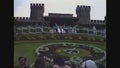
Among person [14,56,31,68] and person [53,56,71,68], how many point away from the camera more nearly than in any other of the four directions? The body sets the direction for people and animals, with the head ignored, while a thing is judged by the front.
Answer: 1

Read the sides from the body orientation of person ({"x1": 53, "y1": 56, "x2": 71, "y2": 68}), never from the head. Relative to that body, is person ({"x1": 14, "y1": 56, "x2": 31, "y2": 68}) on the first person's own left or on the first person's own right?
on the first person's own left

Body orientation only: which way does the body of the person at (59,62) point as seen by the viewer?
away from the camera

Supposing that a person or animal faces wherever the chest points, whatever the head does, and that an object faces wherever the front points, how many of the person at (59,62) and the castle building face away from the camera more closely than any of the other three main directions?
1

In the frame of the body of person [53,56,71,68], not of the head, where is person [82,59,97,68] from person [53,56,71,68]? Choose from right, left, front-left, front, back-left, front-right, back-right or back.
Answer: right

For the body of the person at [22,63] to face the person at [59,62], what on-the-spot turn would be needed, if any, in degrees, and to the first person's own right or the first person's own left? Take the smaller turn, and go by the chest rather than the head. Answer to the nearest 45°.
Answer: approximately 90° to the first person's own left

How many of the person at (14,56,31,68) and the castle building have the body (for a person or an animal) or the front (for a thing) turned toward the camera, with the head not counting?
2

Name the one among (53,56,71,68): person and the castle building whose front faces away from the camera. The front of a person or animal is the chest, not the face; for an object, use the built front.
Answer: the person

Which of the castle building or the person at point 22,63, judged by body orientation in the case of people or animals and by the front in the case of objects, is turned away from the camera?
the person

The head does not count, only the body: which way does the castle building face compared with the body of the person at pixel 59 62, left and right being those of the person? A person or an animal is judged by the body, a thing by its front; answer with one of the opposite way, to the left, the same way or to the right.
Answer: the opposite way

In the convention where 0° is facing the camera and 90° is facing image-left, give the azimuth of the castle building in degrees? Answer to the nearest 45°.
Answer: approximately 0°
